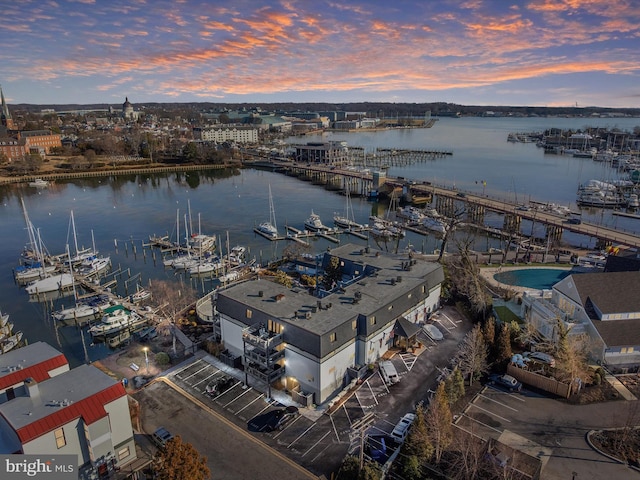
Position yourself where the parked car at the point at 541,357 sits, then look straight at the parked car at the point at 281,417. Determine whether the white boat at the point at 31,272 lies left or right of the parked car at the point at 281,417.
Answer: right

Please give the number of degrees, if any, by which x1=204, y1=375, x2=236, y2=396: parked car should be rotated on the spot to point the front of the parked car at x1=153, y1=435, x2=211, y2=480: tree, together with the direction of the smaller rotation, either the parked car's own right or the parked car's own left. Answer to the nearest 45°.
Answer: approximately 135° to the parked car's own right

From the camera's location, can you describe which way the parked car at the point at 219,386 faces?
facing away from the viewer and to the right of the viewer

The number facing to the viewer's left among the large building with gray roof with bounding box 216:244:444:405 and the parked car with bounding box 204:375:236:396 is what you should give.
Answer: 0

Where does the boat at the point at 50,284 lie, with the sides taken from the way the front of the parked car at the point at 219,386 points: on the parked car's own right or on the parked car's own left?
on the parked car's own left

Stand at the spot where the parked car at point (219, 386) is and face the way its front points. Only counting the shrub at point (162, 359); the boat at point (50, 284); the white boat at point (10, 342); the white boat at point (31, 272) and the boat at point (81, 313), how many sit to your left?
5

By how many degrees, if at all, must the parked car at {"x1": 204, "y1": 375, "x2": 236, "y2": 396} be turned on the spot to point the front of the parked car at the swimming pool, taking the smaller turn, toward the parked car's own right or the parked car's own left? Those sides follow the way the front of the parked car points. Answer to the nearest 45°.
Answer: approximately 45° to the parked car's own right

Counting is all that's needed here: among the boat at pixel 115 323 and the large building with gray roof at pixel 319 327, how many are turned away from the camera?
0

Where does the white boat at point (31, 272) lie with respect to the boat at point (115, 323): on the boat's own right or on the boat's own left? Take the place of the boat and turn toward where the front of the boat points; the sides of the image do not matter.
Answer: on the boat's own right

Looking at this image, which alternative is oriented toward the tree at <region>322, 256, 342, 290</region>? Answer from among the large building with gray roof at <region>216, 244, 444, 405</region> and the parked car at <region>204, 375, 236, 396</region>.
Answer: the parked car

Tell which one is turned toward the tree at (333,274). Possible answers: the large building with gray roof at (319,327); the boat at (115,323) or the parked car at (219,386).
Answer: the parked car

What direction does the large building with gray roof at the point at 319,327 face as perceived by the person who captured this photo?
facing the viewer and to the right of the viewer
